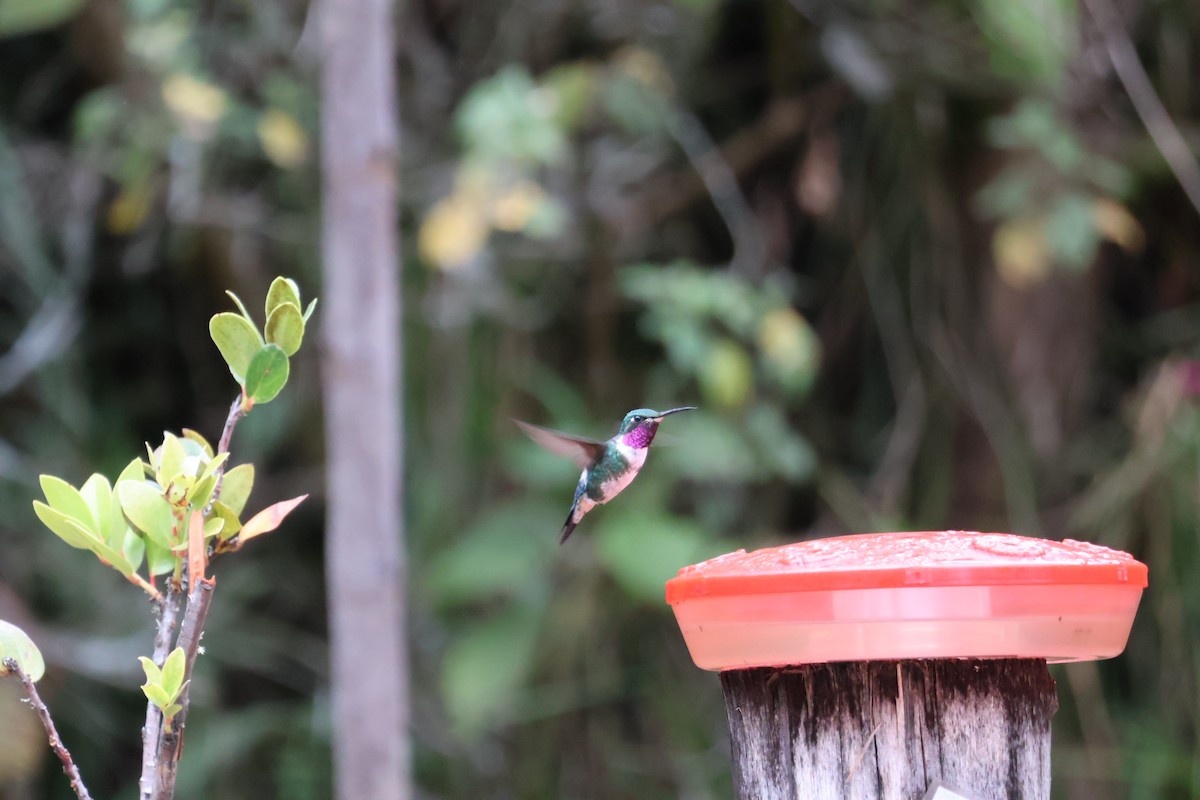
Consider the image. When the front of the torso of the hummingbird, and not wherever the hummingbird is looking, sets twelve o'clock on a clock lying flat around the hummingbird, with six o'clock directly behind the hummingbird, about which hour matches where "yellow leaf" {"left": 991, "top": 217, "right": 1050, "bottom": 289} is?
The yellow leaf is roughly at 10 o'clock from the hummingbird.

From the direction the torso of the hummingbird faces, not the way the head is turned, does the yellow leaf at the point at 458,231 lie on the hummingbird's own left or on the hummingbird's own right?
on the hummingbird's own left

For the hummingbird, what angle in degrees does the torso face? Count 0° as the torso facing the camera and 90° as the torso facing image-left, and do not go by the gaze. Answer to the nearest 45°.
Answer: approximately 270°

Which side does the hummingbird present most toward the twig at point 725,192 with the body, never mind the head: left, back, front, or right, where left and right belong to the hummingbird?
left

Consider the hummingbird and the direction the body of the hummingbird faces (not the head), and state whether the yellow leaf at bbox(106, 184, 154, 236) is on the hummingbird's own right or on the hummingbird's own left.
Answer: on the hummingbird's own left

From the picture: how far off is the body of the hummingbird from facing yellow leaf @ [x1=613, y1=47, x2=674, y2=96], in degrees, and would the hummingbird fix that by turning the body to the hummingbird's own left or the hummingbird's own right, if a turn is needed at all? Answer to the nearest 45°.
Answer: approximately 90° to the hummingbird's own left

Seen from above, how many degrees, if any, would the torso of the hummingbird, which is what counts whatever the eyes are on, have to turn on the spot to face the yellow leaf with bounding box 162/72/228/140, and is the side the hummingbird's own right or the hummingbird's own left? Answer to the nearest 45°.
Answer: approximately 135° to the hummingbird's own left

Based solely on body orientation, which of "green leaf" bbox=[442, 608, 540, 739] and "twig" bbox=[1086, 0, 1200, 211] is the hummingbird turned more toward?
the twig

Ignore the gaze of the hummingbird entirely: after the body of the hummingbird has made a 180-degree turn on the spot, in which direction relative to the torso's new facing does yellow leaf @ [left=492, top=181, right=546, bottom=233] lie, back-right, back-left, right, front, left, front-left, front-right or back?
right

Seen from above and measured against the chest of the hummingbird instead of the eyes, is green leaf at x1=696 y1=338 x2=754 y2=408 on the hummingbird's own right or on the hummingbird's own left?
on the hummingbird's own left

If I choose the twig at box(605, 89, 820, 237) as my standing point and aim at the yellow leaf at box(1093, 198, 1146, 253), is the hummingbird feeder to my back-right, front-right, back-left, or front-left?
front-right
